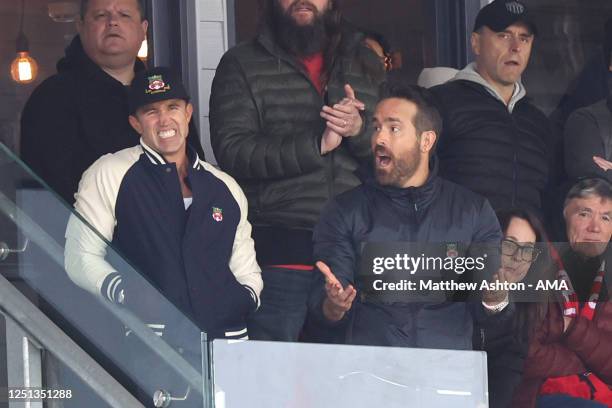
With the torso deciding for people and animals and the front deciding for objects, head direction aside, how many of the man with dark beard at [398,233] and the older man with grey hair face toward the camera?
2
